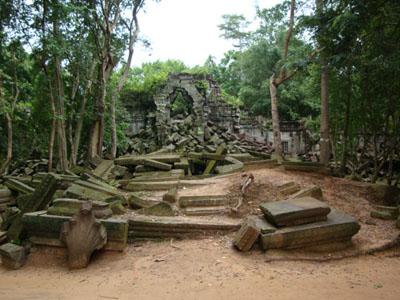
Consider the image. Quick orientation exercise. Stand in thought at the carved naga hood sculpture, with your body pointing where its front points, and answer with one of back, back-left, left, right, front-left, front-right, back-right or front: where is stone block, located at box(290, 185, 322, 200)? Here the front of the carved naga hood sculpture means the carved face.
left

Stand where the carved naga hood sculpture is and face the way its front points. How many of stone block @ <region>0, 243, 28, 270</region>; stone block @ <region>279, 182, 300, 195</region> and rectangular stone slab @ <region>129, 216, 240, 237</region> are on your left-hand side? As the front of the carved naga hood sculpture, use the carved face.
2

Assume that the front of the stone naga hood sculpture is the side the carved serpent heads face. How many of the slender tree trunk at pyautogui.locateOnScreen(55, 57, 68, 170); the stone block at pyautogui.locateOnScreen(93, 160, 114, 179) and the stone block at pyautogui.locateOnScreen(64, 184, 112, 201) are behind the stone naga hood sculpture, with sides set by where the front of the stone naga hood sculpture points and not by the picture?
3

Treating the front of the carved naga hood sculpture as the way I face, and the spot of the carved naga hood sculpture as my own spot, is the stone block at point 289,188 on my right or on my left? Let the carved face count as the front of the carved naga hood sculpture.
on my left

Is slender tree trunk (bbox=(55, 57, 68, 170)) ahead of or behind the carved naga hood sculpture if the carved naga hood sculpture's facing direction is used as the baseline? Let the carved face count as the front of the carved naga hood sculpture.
behind

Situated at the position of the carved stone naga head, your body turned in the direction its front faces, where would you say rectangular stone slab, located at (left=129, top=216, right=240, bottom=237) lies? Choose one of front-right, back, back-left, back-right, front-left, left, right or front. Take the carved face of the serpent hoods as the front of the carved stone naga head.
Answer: left

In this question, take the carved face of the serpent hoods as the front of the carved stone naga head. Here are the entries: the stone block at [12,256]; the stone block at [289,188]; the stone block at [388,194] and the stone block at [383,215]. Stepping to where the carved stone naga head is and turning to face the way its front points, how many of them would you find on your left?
3

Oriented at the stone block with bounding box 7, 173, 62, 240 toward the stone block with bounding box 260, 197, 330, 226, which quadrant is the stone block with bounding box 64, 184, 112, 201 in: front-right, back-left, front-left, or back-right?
front-left

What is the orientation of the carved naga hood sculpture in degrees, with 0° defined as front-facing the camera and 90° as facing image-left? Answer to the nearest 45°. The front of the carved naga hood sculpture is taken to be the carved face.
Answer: approximately 0°

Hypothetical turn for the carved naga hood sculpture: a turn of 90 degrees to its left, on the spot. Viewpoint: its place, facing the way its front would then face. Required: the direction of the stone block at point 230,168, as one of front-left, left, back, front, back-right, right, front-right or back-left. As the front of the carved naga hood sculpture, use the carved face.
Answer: front-left

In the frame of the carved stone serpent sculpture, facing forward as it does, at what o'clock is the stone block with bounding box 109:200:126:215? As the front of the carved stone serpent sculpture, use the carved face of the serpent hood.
The stone block is roughly at 7 o'clock from the carved stone serpent sculpture.
